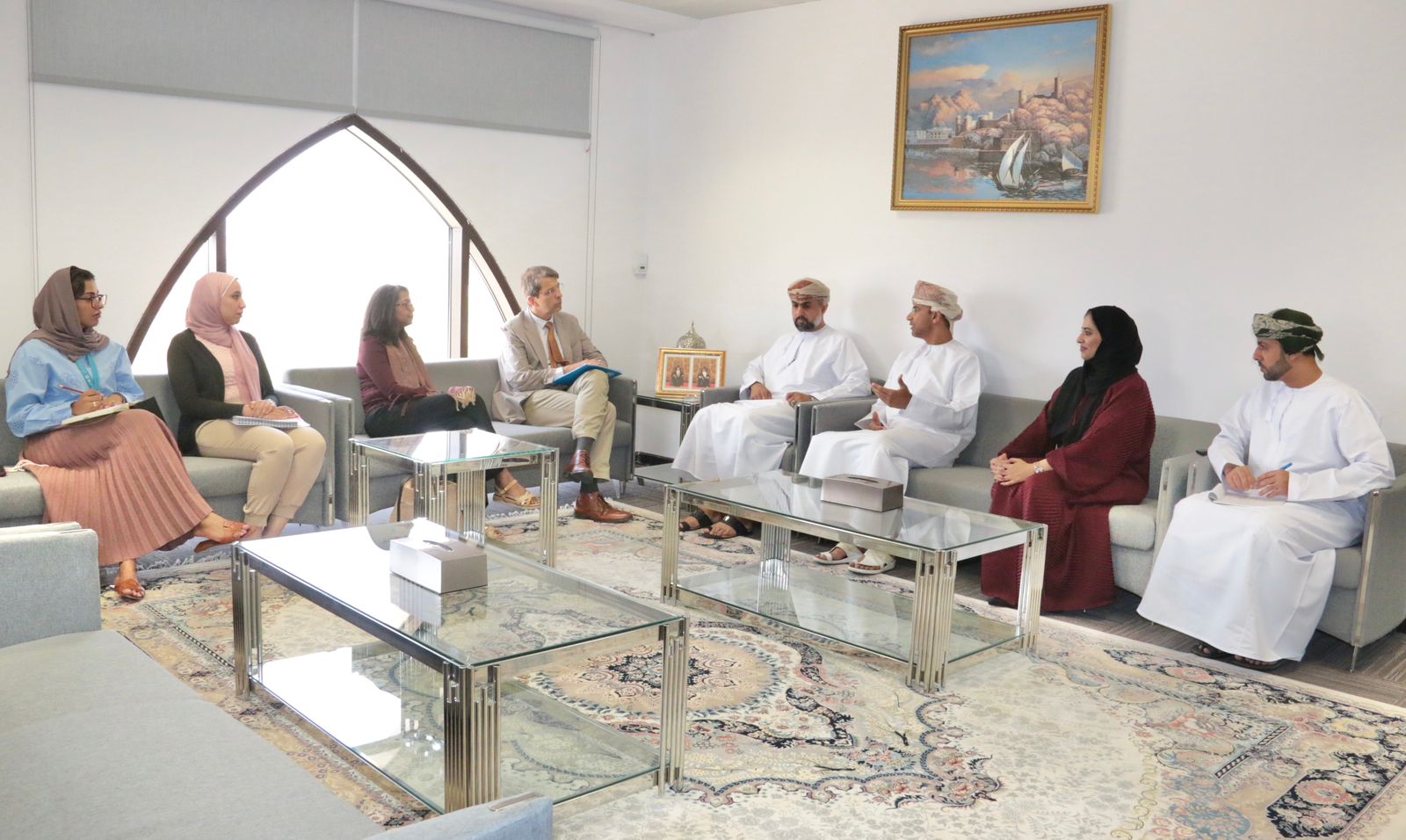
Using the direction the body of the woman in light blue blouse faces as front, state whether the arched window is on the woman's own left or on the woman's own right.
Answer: on the woman's own left

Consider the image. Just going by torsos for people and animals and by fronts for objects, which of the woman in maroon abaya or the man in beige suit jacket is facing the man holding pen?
the man in beige suit jacket

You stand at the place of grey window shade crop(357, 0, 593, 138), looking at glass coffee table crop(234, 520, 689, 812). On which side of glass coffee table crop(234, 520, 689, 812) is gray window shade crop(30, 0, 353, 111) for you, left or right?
right

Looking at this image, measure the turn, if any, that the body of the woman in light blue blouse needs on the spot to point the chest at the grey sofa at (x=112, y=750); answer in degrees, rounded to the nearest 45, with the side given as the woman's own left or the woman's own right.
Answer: approximately 45° to the woman's own right

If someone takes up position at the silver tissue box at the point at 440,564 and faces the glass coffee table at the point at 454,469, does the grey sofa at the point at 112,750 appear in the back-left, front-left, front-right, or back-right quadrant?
back-left

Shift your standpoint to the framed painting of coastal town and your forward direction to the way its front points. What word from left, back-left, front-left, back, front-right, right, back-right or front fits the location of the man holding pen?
left

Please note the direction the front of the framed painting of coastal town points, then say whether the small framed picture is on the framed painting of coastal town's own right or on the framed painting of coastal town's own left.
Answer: on the framed painting of coastal town's own right

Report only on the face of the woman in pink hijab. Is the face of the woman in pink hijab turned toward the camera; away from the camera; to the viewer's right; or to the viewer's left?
to the viewer's right

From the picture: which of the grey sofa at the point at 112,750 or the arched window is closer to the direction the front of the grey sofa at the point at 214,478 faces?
the grey sofa

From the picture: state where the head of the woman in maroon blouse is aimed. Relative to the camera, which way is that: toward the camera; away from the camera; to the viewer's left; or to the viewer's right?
to the viewer's right

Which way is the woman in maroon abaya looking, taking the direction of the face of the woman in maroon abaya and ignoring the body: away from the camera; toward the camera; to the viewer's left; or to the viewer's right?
to the viewer's left

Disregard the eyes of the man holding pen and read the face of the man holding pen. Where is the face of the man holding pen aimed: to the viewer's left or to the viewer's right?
to the viewer's left

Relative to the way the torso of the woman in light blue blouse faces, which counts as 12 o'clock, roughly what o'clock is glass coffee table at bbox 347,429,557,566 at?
The glass coffee table is roughly at 11 o'clock from the woman in light blue blouse.

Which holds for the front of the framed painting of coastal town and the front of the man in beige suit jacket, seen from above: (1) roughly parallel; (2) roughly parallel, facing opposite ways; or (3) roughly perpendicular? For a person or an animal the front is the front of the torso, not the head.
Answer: roughly perpendicular

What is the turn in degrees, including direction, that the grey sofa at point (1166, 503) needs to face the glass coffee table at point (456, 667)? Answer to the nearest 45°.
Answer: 0° — it already faces it
